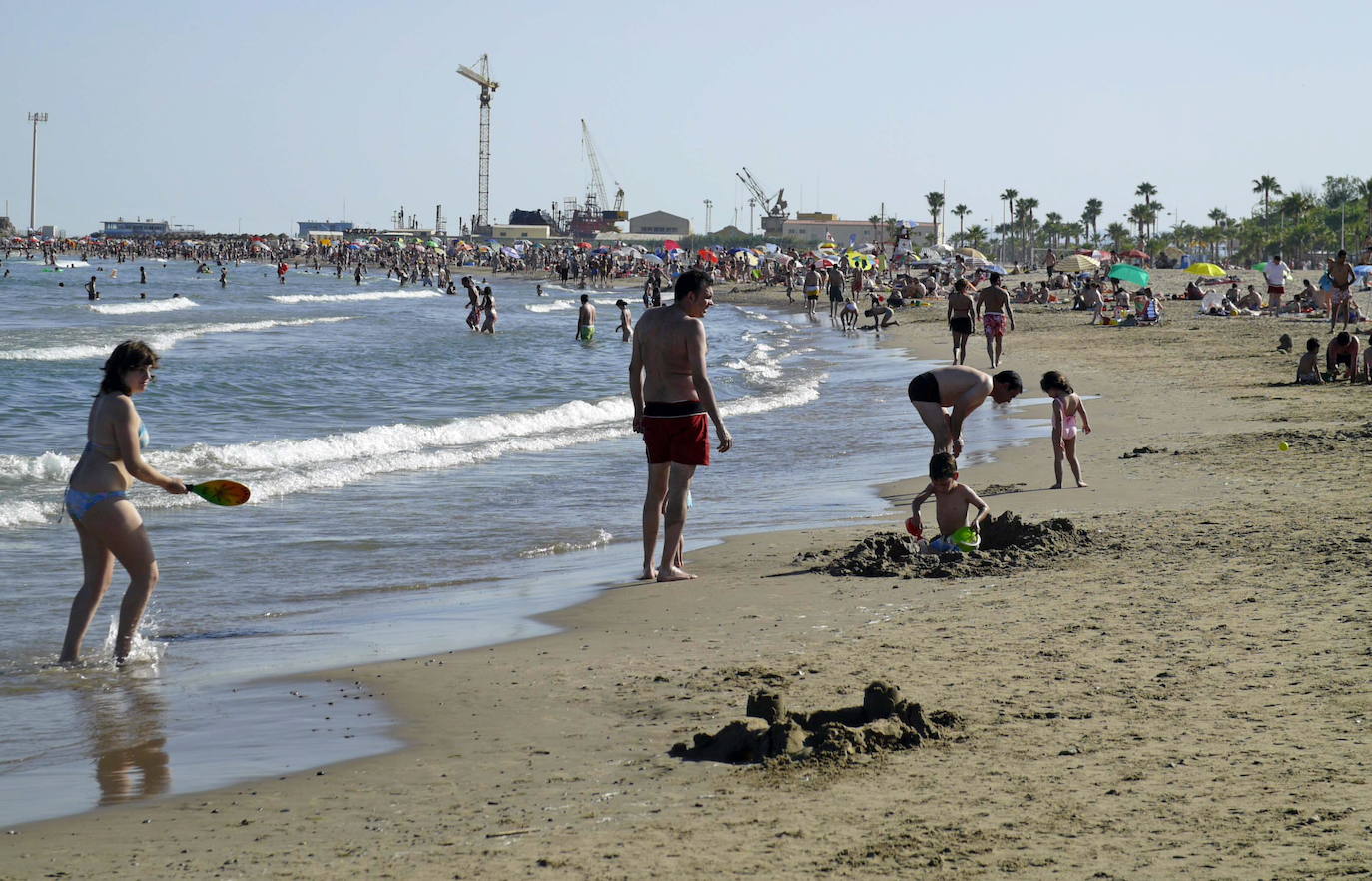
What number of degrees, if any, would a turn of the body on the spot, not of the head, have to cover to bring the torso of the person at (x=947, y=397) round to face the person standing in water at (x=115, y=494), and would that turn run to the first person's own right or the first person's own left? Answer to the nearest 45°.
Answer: approximately 135° to the first person's own right

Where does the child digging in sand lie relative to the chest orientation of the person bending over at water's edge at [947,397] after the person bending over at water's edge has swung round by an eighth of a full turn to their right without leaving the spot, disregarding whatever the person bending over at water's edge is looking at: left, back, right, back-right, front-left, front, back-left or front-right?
front-right

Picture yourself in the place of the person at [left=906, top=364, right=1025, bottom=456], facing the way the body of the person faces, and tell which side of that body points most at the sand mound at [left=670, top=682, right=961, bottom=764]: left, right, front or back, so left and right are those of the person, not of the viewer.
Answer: right

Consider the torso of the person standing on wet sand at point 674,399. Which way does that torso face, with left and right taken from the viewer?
facing away from the viewer and to the right of the viewer

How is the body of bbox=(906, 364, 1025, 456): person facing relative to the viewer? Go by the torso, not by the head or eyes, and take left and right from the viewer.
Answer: facing to the right of the viewer
